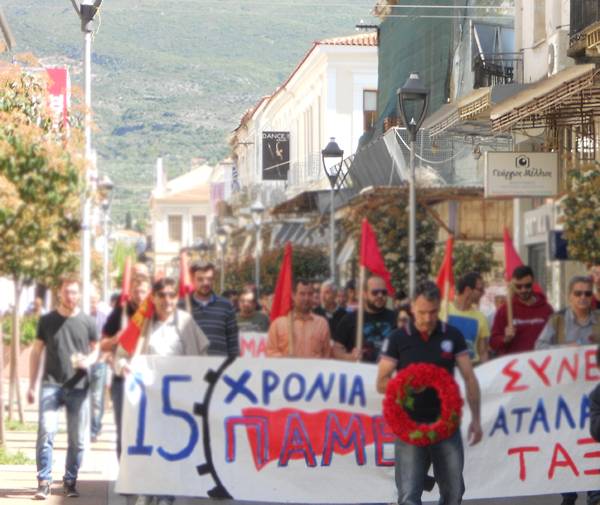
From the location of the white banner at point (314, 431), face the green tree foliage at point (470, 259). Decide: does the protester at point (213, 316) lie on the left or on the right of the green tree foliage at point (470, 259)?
left

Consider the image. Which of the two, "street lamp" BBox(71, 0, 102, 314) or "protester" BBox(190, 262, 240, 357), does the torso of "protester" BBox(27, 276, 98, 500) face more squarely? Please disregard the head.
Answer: the protester

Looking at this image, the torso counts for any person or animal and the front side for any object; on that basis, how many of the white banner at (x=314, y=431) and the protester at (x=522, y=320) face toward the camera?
2

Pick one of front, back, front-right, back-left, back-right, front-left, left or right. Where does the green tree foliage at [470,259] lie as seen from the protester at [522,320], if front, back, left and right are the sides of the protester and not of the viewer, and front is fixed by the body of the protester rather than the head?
back
